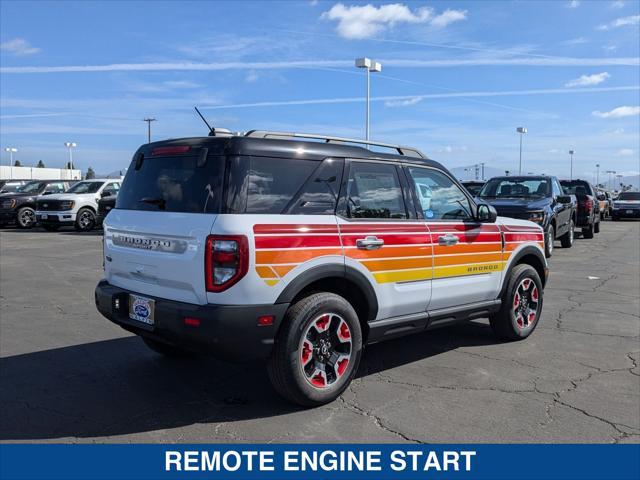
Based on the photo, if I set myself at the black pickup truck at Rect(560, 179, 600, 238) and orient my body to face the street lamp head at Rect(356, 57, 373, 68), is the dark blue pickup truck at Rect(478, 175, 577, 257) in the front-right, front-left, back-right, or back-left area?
back-left

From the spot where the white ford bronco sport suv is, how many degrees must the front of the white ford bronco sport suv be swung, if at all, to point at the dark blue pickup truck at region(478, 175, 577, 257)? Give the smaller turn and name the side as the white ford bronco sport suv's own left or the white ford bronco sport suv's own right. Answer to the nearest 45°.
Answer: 0° — it already faces it

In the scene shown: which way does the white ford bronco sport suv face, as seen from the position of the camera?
facing away from the viewer and to the right of the viewer

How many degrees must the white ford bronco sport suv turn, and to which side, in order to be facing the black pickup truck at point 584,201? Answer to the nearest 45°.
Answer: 0° — it already faces it

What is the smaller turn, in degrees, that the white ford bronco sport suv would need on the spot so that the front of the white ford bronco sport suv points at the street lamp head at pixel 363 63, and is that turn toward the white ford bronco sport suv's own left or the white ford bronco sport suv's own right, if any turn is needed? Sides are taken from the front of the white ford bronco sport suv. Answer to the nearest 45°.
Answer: approximately 45° to the white ford bronco sport suv's own left
